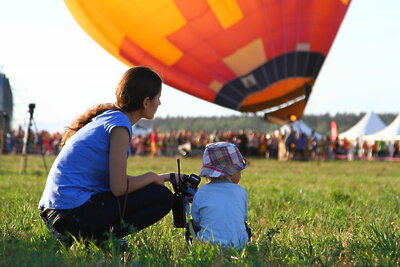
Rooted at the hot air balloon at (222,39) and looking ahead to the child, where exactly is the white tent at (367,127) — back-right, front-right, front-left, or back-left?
back-left

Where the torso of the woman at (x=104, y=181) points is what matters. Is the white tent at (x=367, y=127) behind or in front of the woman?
in front

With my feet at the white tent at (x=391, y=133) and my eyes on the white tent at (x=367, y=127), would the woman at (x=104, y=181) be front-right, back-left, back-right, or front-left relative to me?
back-left

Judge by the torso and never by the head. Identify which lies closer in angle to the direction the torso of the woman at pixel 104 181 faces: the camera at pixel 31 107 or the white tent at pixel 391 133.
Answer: the white tent

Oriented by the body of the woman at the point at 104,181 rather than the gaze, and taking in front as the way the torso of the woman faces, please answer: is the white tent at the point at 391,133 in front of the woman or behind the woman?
in front

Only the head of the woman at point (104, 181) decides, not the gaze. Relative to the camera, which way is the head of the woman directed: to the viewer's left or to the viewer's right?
to the viewer's right

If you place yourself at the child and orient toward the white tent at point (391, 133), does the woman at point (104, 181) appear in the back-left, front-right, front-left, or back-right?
back-left

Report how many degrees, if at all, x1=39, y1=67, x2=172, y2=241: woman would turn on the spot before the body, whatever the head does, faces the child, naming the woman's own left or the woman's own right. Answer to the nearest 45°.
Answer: approximately 45° to the woman's own right

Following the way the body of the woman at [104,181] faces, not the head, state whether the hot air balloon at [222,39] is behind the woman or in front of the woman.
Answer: in front

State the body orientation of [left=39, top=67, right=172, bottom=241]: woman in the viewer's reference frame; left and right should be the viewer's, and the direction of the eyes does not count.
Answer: facing away from the viewer and to the right of the viewer
